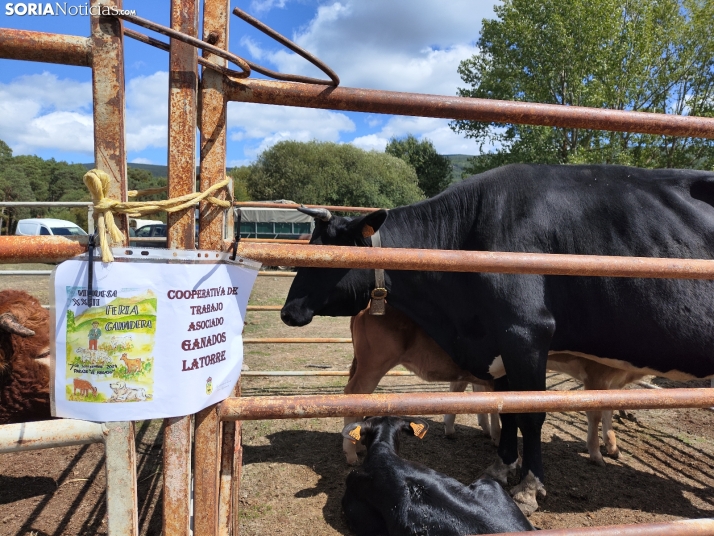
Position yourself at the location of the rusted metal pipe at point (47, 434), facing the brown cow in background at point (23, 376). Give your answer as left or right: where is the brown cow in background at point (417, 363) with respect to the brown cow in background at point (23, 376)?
right

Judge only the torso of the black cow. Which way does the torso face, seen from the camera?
to the viewer's left

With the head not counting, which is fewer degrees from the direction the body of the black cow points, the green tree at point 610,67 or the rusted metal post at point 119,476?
the rusted metal post

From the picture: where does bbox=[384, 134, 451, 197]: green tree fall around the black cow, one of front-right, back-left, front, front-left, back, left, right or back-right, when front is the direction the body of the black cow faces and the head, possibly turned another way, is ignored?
right

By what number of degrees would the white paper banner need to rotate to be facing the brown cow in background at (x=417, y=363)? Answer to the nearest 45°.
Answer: approximately 135° to its left

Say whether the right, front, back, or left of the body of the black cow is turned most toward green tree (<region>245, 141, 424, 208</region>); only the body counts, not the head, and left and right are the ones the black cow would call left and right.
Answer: right
